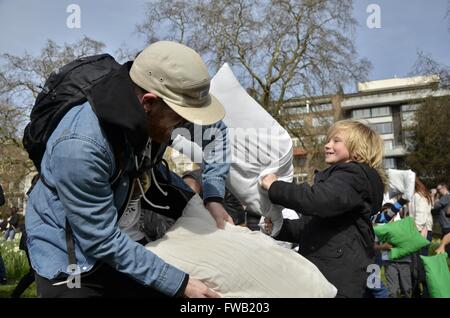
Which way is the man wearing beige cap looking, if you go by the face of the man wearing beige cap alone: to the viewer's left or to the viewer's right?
to the viewer's right

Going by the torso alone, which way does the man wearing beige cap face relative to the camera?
to the viewer's right

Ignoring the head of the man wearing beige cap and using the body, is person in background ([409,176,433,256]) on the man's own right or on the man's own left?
on the man's own left
